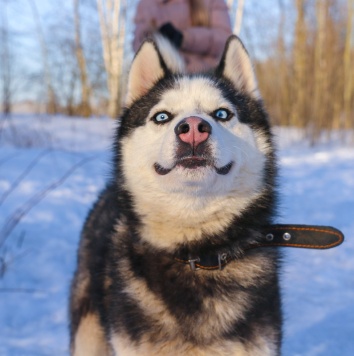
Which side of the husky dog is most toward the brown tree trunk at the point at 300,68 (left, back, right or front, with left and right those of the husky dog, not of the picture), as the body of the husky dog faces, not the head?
back

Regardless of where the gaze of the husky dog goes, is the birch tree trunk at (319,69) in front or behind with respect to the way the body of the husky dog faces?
behind

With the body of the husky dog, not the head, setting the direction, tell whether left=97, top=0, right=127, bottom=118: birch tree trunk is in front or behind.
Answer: behind

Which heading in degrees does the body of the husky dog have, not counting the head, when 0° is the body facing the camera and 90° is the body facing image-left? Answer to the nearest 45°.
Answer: approximately 0°

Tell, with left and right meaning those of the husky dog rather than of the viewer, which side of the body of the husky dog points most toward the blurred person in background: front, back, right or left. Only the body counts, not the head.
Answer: back

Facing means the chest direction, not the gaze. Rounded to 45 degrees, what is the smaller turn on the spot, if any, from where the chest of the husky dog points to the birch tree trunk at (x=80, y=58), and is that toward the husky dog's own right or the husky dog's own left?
approximately 180°

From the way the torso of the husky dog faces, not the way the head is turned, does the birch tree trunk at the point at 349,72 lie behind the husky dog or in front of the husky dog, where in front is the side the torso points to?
behind
